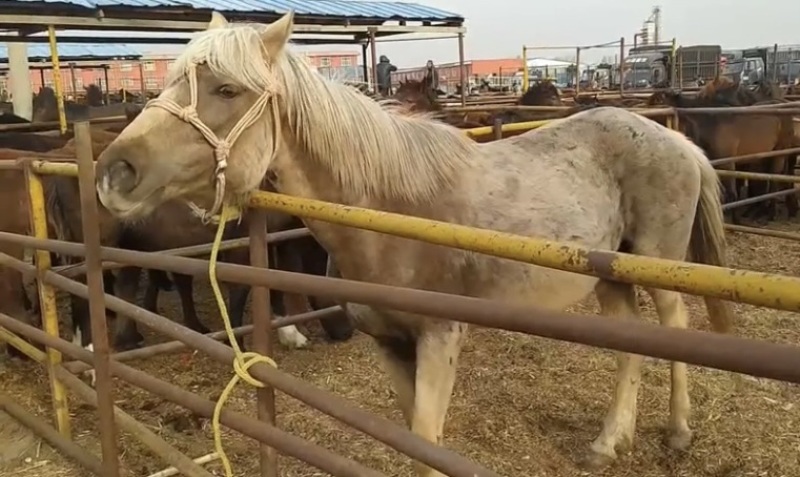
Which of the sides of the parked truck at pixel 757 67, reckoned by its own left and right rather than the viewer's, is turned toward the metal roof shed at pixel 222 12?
front

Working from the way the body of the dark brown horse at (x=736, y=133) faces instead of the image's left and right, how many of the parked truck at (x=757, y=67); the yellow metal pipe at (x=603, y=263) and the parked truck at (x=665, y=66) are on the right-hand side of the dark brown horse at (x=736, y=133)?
2

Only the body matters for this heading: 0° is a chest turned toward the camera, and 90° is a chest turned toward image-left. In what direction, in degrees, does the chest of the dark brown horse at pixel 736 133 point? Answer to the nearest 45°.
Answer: approximately 90°

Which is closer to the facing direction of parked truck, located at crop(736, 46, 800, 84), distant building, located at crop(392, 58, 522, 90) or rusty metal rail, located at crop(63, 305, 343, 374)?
the rusty metal rail

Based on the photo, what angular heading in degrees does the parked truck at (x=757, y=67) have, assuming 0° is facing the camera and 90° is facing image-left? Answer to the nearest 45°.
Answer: approximately 45°

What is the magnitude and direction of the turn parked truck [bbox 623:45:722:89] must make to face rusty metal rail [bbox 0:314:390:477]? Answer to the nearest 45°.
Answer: approximately 45° to its left

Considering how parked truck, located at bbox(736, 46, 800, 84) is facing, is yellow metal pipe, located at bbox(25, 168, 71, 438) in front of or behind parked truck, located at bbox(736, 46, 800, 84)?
in front

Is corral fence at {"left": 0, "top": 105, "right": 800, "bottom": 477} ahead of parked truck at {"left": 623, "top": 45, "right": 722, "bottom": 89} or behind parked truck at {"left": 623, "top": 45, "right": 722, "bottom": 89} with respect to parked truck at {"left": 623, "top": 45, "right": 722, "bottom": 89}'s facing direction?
ahead

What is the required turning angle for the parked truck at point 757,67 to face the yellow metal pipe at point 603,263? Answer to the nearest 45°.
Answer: approximately 45° to its left
